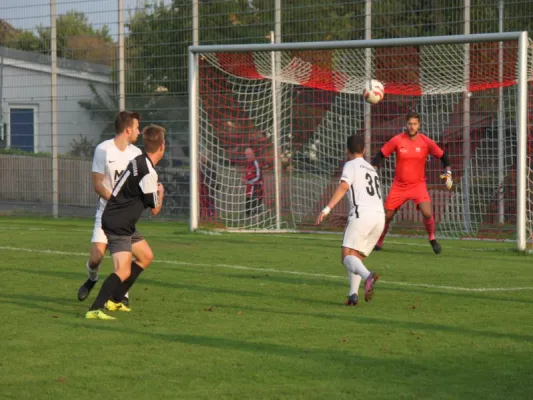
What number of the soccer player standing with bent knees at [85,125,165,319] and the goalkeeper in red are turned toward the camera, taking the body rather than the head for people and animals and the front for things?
1

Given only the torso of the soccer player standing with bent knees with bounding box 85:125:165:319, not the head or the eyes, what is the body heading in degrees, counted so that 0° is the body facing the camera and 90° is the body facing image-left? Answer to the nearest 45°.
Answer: approximately 225°

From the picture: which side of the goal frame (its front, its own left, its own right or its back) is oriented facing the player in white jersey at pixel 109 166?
front

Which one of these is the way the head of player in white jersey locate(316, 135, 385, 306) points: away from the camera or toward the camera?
away from the camera

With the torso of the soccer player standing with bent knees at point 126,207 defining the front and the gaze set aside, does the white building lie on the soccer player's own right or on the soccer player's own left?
on the soccer player's own left

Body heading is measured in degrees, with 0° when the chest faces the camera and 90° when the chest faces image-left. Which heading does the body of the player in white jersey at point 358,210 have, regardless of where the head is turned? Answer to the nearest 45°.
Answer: approximately 135°

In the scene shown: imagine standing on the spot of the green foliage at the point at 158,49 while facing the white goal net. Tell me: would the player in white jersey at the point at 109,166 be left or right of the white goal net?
right

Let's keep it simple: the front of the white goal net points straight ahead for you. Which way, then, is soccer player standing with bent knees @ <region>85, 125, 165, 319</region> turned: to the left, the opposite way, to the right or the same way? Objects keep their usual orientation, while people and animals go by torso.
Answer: the opposite way

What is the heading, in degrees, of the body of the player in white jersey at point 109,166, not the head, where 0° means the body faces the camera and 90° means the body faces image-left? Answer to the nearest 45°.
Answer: approximately 315°

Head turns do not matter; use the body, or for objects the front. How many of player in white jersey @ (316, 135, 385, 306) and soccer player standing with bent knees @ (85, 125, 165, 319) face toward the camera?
0

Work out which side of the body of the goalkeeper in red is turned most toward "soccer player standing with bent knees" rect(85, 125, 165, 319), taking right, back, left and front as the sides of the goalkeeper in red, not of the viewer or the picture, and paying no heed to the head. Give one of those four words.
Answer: front
